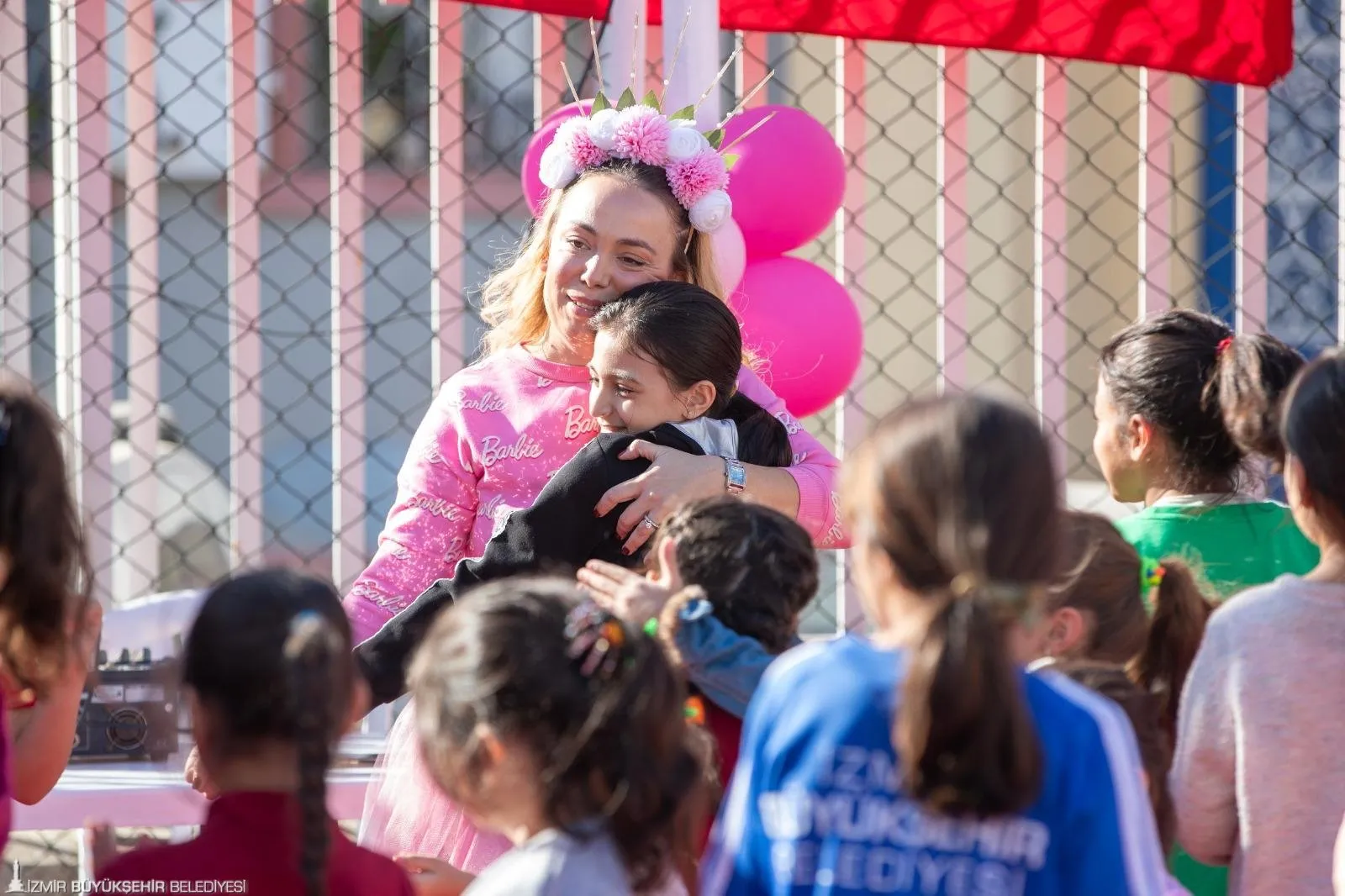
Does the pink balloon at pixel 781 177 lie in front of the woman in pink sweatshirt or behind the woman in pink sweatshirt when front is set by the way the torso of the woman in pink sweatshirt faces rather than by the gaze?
behind

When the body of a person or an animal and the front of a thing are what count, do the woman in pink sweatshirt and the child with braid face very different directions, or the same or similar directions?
very different directions

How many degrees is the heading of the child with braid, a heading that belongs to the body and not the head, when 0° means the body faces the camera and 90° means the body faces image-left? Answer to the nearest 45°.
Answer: approximately 180°

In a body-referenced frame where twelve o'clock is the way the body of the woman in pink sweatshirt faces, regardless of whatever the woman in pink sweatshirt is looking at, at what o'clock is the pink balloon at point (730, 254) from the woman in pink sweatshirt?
The pink balloon is roughly at 7 o'clock from the woman in pink sweatshirt.

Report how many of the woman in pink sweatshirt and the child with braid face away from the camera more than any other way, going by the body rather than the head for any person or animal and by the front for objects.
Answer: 1

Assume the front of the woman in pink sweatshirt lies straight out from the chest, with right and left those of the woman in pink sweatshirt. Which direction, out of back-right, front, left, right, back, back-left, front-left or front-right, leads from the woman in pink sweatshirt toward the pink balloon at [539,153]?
back

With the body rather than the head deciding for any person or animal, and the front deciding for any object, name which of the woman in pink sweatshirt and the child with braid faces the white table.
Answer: the child with braid

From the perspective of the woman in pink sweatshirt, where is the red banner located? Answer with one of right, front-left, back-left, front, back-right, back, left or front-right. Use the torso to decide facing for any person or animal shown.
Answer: back-left
